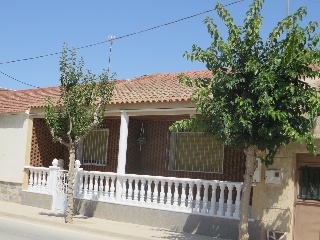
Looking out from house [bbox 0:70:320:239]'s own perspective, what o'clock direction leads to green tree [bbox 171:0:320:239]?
The green tree is roughly at 10 o'clock from the house.

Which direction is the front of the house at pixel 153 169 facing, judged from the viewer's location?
facing the viewer and to the left of the viewer
